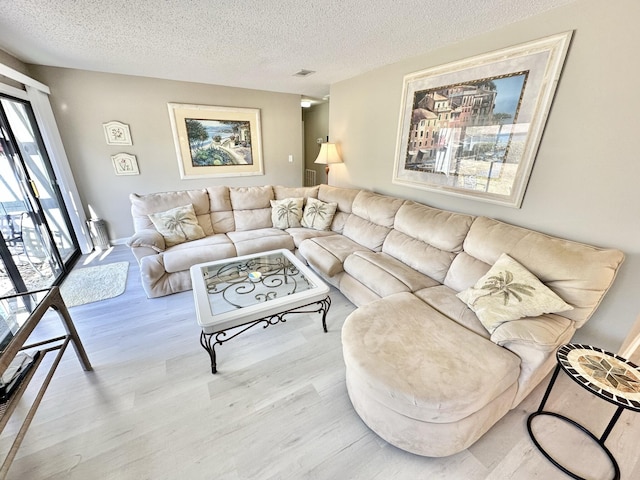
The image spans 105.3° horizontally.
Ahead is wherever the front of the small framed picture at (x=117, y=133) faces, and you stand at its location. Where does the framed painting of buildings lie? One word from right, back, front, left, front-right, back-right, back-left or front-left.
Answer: front-left

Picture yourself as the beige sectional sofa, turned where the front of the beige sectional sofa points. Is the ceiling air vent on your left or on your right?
on your right

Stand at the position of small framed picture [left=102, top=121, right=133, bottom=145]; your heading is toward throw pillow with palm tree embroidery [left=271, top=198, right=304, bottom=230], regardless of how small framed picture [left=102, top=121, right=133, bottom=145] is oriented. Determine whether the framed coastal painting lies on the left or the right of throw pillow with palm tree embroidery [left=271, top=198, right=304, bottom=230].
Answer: left

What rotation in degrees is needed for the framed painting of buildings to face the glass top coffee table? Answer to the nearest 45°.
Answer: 0° — it already faces it

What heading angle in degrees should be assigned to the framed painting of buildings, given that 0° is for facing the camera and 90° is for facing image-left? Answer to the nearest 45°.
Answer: approximately 45°

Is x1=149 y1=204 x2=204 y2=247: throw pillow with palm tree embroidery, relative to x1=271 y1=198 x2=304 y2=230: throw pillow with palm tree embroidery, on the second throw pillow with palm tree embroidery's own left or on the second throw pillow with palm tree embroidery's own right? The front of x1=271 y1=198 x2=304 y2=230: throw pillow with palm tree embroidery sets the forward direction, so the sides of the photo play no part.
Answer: on the second throw pillow with palm tree embroidery's own right

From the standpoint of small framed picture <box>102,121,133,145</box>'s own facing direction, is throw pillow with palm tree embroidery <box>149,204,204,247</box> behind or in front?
in front

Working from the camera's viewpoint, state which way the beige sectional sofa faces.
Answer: facing the viewer and to the left of the viewer

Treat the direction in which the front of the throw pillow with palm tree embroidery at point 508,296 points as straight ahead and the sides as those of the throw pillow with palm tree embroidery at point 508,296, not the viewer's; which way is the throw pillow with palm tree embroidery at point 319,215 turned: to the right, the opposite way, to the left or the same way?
to the left

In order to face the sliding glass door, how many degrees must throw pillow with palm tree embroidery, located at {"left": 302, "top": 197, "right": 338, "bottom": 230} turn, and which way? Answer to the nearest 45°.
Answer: approximately 90° to its right

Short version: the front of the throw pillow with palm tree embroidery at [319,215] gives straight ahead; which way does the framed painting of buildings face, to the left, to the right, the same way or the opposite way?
to the right

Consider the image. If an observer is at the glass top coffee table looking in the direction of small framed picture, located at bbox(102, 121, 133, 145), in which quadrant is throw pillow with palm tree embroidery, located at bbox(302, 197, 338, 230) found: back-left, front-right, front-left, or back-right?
front-right

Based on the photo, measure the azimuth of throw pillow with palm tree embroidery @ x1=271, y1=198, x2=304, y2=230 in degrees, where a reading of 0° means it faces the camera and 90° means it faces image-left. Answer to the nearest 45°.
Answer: approximately 0°

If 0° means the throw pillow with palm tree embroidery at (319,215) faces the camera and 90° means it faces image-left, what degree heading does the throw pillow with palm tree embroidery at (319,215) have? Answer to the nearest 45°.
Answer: approximately 0°

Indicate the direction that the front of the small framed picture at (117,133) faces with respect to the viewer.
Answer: facing the viewer

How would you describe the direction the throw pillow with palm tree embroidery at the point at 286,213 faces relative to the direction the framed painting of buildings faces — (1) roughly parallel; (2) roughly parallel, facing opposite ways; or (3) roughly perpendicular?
roughly perpendicular

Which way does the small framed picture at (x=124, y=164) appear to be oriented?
toward the camera
